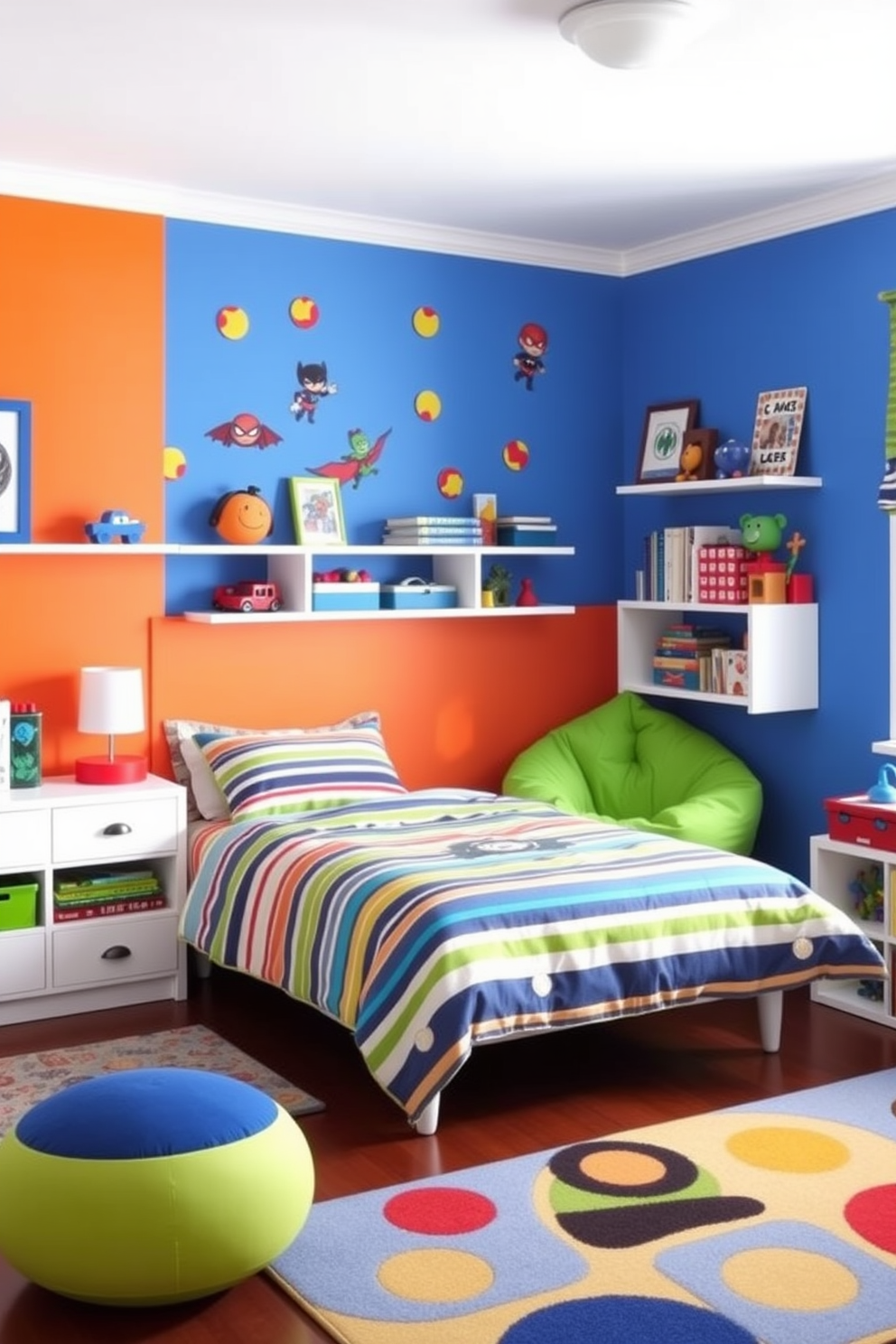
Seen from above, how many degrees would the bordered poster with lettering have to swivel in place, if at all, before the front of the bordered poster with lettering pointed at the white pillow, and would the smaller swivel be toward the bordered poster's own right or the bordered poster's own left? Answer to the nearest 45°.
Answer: approximately 45° to the bordered poster's own right

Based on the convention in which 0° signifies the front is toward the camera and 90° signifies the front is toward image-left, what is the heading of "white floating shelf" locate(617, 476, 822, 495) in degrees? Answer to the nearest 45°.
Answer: approximately 45°

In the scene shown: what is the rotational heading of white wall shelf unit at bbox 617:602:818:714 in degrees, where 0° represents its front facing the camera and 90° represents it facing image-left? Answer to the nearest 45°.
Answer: approximately 45°

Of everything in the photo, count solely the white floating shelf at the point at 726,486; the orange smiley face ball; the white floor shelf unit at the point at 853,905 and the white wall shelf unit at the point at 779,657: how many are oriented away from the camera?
0

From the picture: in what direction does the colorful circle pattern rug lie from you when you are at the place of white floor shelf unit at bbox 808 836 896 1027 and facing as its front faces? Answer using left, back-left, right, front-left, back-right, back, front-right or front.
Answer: front-left

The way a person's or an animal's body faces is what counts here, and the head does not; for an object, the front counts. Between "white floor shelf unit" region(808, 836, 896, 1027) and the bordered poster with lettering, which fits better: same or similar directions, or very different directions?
same or similar directions

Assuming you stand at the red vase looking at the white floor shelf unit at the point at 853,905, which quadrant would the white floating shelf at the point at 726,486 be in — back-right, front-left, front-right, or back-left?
front-left

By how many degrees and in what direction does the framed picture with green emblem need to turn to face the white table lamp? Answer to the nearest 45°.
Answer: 0° — it already faces it

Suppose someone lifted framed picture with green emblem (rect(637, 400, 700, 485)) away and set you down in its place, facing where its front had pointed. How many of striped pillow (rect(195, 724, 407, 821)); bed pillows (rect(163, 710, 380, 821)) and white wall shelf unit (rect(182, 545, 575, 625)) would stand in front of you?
3

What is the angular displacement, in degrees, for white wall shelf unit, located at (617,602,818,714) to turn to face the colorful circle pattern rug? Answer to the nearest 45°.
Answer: approximately 45° to its left

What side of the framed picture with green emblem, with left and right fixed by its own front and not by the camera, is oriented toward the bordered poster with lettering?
left

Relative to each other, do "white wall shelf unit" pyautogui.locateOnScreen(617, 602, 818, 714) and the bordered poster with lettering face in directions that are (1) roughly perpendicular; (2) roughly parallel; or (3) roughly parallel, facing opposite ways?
roughly parallel

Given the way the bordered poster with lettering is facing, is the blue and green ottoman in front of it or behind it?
in front

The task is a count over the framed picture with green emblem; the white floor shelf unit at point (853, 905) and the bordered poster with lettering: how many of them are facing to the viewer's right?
0

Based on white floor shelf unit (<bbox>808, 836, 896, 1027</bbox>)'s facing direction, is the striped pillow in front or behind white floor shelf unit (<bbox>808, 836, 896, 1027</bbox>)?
in front
